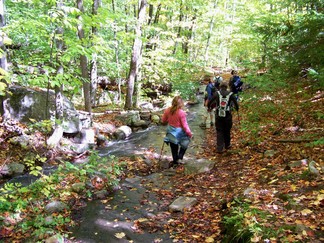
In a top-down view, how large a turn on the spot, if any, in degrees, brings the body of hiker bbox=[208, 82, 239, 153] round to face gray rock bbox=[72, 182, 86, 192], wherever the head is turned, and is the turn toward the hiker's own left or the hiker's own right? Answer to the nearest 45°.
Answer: approximately 135° to the hiker's own left

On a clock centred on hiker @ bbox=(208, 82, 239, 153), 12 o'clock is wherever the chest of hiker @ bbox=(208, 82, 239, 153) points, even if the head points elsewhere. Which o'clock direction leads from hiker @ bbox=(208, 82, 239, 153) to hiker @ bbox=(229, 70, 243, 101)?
hiker @ bbox=(229, 70, 243, 101) is roughly at 12 o'clock from hiker @ bbox=(208, 82, 239, 153).

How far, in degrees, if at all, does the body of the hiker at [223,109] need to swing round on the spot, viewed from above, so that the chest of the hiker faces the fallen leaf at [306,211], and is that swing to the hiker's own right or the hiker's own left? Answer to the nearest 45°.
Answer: approximately 180°

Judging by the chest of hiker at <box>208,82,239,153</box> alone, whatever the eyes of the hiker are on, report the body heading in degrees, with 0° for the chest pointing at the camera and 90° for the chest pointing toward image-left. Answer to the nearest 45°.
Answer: approximately 180°

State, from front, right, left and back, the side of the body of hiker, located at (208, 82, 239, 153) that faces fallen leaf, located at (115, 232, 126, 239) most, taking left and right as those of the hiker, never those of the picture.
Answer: back

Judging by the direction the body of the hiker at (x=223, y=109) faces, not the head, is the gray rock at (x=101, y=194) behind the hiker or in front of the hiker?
behind

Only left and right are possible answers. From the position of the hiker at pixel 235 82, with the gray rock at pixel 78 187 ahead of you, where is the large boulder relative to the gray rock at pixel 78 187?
right

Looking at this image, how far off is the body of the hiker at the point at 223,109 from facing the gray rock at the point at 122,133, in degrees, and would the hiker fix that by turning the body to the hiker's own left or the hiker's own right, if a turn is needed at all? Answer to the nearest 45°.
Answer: approximately 45° to the hiker's own left
